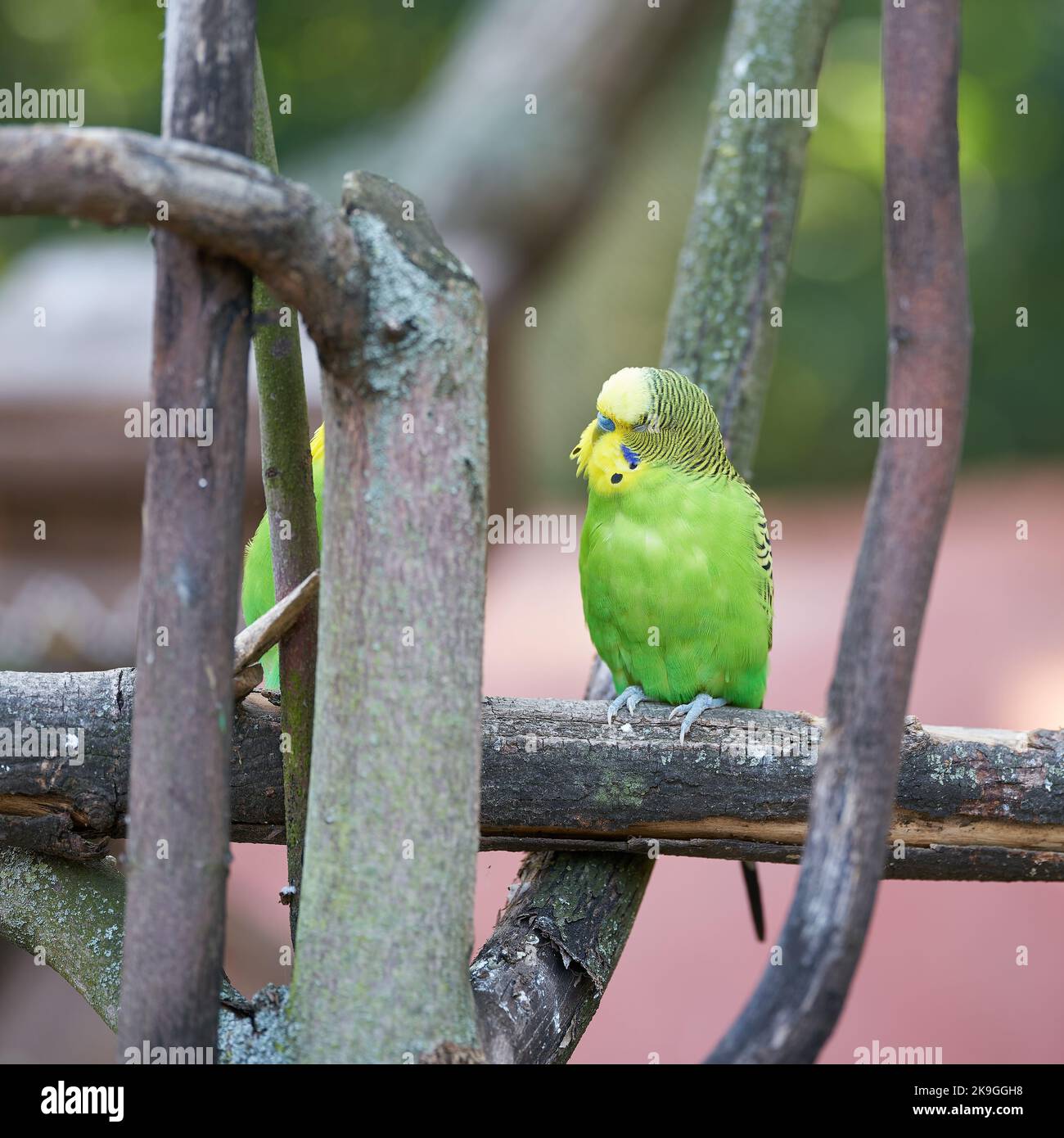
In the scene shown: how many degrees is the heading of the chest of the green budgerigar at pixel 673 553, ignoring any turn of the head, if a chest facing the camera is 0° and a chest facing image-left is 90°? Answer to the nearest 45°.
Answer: approximately 45°

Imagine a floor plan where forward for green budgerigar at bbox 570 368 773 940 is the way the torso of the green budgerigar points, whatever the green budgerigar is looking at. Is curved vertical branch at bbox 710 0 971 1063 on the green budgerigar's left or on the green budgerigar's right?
on the green budgerigar's left

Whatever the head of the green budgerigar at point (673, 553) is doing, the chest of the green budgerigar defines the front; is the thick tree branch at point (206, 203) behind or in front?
in front
